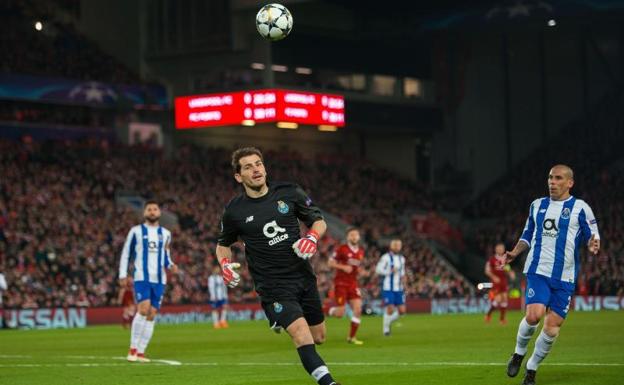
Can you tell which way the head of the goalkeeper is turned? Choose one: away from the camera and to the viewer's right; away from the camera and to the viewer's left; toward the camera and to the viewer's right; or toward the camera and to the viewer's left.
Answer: toward the camera and to the viewer's right

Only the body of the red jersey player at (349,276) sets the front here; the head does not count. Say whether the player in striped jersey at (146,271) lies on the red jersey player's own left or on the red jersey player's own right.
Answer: on the red jersey player's own right

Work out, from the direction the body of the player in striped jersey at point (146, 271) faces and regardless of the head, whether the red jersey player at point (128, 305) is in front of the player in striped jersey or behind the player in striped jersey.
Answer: behind

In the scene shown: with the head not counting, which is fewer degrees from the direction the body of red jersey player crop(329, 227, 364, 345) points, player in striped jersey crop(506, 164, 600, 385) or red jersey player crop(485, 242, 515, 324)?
the player in striped jersey

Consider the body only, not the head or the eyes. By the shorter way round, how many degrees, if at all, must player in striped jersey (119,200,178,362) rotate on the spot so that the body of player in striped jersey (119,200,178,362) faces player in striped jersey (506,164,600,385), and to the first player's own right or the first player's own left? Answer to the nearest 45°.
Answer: approximately 45° to the first player's own left

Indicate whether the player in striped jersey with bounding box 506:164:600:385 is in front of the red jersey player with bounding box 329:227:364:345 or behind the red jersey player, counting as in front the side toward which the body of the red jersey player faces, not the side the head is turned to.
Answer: in front

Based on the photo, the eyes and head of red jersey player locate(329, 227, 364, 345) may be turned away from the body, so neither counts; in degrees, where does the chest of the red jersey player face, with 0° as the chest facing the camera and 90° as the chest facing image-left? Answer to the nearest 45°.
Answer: approximately 315°

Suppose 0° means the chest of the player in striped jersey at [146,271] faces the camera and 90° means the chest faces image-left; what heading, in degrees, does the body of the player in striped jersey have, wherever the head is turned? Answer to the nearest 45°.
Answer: approximately 0°

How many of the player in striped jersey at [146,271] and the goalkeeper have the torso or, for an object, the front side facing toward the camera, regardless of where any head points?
2

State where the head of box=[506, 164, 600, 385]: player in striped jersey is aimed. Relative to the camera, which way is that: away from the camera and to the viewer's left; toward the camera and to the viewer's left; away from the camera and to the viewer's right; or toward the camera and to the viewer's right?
toward the camera and to the viewer's left
